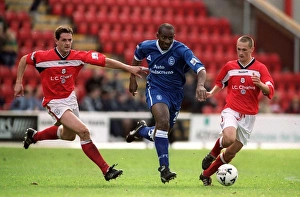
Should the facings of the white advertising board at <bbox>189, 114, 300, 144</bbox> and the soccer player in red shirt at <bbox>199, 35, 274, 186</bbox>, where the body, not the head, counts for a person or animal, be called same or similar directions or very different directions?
same or similar directions

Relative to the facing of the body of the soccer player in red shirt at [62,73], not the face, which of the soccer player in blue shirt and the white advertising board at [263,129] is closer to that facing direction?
the soccer player in blue shirt

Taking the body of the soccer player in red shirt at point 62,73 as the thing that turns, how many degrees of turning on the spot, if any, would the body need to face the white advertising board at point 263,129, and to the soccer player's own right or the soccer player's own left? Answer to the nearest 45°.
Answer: approximately 90° to the soccer player's own left

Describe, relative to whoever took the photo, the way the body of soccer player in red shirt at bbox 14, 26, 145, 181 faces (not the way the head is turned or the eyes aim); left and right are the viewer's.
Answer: facing the viewer and to the right of the viewer

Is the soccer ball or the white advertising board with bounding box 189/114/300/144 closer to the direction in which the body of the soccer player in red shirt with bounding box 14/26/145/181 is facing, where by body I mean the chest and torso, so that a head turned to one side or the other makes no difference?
the soccer ball

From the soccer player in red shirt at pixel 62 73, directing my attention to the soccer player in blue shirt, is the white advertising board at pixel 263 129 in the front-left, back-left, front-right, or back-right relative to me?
front-left

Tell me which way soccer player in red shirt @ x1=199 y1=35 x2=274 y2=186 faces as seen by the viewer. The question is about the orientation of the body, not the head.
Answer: toward the camera

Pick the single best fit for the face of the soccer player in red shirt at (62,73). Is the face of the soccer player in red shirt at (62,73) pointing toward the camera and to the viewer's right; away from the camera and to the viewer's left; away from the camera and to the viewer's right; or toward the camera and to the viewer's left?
toward the camera and to the viewer's right

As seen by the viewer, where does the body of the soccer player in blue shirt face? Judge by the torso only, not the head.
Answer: toward the camera

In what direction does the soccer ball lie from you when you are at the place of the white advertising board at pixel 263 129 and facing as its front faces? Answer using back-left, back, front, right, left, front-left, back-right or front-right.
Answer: front

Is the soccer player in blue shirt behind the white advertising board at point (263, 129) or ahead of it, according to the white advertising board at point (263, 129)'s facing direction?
ahead

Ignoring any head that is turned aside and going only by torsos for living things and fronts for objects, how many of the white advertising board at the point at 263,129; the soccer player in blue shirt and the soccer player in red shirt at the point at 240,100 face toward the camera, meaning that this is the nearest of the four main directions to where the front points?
3

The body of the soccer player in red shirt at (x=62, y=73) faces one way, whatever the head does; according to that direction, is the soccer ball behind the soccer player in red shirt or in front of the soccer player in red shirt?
in front

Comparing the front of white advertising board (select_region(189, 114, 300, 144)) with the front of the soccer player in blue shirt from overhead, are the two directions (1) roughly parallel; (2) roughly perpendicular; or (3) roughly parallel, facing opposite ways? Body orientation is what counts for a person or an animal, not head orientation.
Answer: roughly parallel

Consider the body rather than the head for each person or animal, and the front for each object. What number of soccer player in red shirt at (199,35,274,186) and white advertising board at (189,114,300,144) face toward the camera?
2

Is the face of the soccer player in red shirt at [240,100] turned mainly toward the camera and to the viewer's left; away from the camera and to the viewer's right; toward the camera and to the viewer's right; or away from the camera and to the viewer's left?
toward the camera and to the viewer's left

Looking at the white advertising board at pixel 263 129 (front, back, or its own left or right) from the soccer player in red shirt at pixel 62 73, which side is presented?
front

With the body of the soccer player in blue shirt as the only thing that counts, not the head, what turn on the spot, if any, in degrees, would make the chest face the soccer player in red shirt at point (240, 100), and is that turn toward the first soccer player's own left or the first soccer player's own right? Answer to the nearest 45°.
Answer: approximately 90° to the first soccer player's own left
